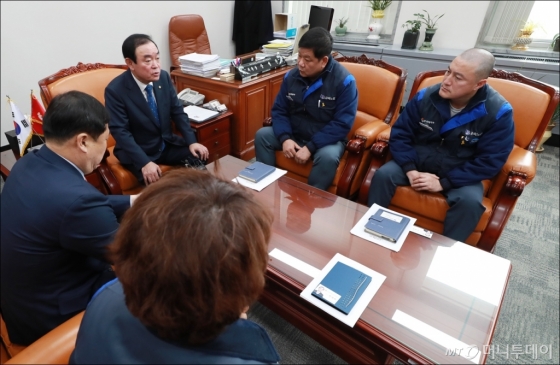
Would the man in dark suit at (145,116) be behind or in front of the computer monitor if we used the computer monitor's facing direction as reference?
in front

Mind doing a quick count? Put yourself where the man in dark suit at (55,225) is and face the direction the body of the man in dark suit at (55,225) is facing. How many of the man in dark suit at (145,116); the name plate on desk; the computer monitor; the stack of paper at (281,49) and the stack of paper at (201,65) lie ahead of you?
5

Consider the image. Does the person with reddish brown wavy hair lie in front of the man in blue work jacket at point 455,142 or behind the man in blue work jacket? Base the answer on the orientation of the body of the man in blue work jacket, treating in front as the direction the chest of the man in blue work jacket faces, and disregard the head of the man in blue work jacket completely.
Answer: in front

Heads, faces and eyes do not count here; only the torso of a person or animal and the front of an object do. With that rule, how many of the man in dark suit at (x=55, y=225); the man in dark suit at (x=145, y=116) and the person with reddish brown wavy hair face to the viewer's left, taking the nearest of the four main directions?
0

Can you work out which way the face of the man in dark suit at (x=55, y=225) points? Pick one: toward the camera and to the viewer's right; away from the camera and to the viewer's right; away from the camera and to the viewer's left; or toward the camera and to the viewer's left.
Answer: away from the camera and to the viewer's right

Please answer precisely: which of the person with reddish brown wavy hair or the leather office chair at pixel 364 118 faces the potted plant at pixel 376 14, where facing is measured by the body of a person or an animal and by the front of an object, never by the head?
the person with reddish brown wavy hair

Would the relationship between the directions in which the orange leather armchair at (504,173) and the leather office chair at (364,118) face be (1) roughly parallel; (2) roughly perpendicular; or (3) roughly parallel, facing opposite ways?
roughly parallel

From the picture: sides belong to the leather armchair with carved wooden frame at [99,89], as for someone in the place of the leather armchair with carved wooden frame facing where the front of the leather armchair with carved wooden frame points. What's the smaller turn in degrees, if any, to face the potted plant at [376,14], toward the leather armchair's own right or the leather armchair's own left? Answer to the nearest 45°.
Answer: approximately 45° to the leather armchair's own left

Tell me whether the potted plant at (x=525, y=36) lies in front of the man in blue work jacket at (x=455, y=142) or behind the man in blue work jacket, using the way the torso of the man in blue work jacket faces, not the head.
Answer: behind

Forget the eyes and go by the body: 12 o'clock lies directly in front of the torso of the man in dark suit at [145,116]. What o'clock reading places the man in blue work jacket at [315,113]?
The man in blue work jacket is roughly at 11 o'clock from the man in dark suit.

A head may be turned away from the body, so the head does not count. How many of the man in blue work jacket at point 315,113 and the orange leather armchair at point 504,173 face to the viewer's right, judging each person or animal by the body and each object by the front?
0

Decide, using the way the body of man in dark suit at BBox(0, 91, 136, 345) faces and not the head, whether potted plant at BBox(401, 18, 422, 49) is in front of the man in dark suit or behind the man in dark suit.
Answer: in front

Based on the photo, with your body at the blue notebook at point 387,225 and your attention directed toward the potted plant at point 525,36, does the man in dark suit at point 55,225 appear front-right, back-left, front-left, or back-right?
back-left

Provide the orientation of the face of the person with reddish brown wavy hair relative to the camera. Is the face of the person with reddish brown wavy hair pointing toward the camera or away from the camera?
away from the camera

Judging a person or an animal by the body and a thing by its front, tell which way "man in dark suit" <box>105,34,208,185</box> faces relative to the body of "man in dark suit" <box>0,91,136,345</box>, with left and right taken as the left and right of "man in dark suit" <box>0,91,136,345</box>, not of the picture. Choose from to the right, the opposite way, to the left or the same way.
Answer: to the right

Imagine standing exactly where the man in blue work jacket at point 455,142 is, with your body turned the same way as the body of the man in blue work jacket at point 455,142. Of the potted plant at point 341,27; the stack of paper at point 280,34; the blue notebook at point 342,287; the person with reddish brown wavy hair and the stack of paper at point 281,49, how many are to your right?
3

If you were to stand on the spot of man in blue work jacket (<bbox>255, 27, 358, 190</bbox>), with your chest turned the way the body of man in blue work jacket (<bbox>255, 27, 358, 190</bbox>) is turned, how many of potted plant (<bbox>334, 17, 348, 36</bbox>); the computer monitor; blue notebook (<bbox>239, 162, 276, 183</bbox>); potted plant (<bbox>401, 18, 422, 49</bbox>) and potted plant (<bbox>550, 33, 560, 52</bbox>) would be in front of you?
1

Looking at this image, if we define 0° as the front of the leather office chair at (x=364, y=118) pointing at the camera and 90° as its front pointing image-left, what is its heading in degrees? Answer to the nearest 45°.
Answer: approximately 45°
